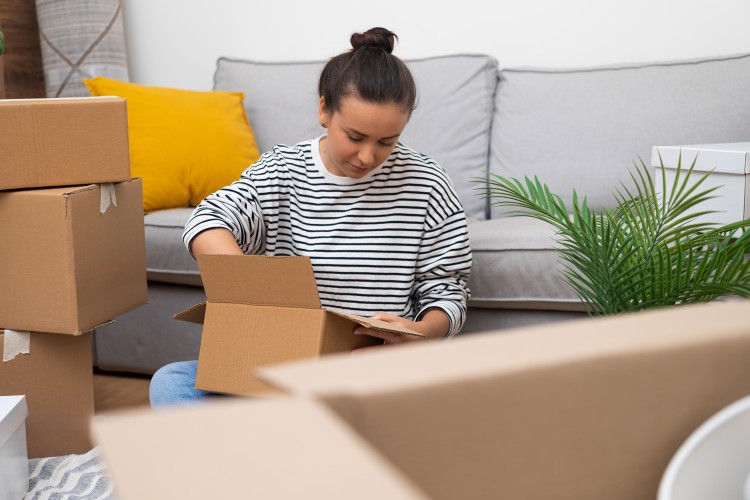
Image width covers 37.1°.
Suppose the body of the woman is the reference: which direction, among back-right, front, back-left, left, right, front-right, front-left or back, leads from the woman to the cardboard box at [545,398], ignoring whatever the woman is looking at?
front

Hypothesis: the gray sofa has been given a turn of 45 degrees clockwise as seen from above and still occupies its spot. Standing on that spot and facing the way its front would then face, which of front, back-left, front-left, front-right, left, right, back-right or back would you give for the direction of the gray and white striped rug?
front

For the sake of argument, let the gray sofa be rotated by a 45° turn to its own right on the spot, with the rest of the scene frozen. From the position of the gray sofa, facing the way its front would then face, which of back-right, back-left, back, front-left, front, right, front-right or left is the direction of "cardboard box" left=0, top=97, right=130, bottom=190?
front

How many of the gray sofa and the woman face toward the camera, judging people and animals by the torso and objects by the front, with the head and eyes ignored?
2

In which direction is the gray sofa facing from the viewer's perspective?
toward the camera

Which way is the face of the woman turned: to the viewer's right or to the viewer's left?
to the viewer's left

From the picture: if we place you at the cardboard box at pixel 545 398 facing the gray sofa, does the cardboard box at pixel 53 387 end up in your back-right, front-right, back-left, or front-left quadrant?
front-left

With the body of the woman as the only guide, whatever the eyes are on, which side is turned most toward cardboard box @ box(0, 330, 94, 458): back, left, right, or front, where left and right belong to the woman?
right

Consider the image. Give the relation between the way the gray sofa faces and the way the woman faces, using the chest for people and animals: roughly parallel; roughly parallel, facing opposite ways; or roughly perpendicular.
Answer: roughly parallel

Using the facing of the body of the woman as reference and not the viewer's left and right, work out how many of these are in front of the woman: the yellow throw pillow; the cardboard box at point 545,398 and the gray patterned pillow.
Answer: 1

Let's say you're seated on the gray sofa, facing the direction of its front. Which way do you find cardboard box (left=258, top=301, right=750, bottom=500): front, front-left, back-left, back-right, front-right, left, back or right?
front

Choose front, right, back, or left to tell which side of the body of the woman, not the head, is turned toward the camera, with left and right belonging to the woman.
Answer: front
